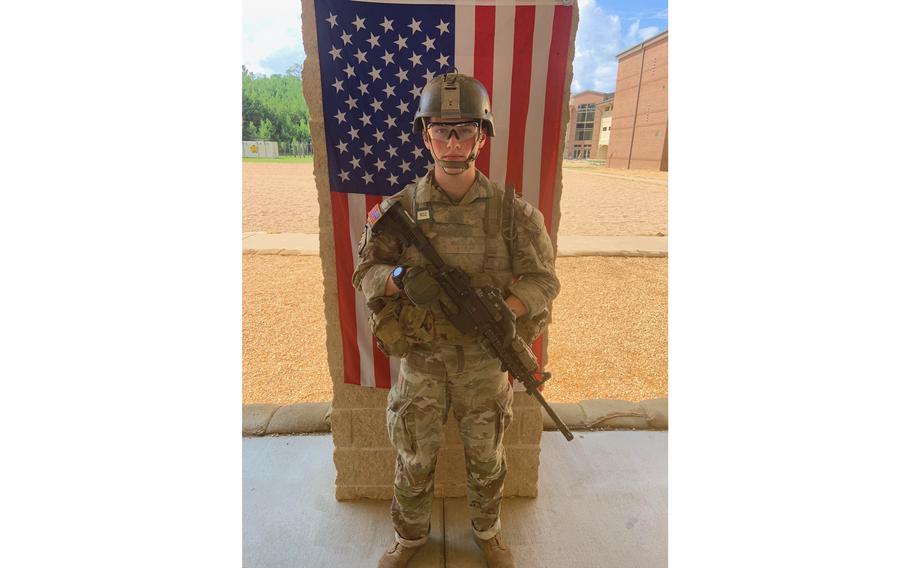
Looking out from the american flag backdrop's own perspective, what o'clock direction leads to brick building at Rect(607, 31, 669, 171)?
The brick building is roughly at 7 o'clock from the american flag backdrop.

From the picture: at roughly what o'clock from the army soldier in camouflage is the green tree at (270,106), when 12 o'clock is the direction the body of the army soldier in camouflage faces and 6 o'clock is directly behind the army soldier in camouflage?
The green tree is roughly at 5 o'clock from the army soldier in camouflage.

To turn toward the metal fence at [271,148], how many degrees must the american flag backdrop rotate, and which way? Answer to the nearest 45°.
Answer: approximately 135° to its right

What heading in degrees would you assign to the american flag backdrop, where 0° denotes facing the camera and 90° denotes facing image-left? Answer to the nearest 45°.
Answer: approximately 0°

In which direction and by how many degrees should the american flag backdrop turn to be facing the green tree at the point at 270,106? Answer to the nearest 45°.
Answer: approximately 135° to its right

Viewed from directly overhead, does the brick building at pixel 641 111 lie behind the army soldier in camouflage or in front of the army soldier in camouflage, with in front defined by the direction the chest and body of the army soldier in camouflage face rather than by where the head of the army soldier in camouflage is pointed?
behind

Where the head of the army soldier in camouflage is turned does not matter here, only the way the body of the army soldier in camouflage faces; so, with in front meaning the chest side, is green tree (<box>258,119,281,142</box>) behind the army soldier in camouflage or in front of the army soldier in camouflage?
behind
